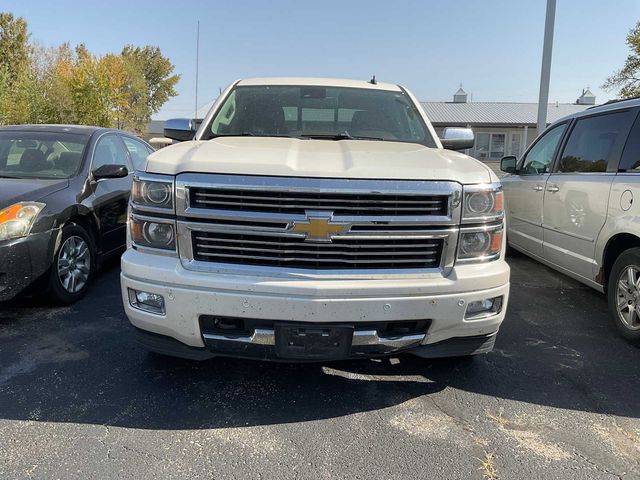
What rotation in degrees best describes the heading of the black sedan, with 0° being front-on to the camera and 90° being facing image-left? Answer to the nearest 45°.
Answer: approximately 45°

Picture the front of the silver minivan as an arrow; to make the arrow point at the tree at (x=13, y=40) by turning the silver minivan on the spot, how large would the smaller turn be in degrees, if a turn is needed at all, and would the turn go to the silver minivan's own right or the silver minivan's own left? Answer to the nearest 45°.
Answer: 0° — it already faces it

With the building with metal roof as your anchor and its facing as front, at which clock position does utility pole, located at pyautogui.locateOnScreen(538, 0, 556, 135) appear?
The utility pole is roughly at 12 o'clock from the building with metal roof.

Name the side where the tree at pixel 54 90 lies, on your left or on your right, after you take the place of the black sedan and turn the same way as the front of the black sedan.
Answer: on your right

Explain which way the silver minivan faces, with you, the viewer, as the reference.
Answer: facing away from the viewer and to the left of the viewer

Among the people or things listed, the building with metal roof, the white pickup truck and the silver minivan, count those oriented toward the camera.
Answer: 2

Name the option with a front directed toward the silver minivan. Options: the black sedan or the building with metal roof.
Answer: the building with metal roof

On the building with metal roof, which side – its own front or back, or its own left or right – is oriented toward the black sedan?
front

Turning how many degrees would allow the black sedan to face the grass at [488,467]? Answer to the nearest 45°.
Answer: approximately 90° to its left

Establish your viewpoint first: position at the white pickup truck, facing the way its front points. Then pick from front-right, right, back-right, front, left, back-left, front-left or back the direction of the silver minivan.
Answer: back-left
